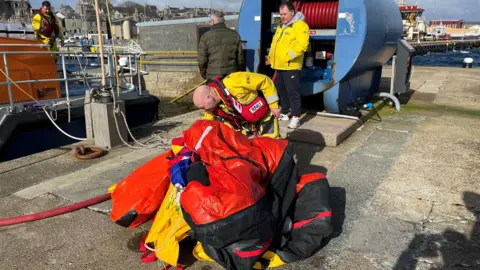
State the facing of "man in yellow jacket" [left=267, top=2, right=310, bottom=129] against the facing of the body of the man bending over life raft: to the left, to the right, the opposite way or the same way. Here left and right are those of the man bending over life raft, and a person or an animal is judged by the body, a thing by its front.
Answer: the same way

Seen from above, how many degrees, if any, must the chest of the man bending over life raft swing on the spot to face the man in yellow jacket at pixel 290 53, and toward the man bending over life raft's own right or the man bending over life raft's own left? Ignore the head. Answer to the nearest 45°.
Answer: approximately 135° to the man bending over life raft's own right

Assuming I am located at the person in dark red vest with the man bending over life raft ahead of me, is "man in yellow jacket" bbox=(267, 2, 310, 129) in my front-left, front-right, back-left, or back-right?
front-left

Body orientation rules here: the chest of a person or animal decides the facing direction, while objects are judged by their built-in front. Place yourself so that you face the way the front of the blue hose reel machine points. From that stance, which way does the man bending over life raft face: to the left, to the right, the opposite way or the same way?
the same way

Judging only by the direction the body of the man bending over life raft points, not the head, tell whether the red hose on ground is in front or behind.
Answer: in front

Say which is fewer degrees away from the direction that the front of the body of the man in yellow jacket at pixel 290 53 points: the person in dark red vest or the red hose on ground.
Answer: the red hose on ground

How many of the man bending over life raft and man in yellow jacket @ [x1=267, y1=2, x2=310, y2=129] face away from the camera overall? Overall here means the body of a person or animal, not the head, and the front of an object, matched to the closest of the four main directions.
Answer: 0

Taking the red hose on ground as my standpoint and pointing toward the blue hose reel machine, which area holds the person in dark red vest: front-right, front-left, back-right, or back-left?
front-left

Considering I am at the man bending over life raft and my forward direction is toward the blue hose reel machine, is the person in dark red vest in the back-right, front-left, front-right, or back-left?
front-left

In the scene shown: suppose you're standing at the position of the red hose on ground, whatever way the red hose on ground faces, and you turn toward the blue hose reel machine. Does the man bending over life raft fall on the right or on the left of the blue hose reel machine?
right

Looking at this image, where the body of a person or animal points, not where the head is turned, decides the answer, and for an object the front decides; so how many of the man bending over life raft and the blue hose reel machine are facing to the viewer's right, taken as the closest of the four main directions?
0

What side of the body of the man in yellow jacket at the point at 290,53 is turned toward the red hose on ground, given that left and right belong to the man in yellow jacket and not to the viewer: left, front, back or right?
front

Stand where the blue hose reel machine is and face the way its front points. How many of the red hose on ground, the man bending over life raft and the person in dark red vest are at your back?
0

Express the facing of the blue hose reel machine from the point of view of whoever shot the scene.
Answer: facing the viewer and to the left of the viewer

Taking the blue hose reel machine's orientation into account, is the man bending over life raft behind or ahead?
ahead

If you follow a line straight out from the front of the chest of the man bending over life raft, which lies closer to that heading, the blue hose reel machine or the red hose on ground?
the red hose on ground

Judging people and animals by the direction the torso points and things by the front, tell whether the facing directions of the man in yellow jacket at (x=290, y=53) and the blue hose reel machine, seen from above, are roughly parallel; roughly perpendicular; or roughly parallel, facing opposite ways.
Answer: roughly parallel
